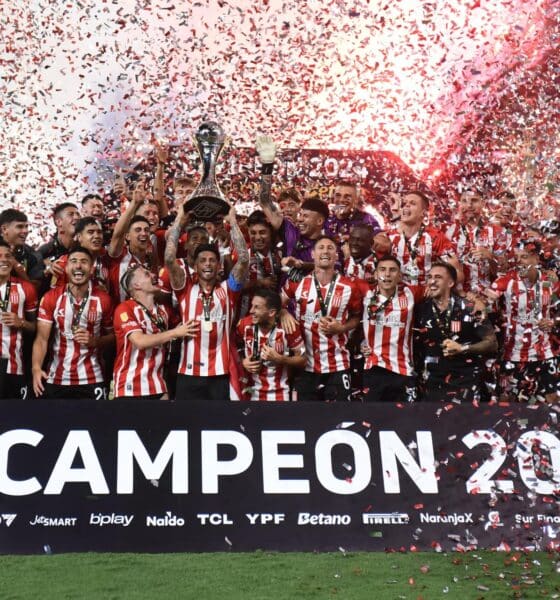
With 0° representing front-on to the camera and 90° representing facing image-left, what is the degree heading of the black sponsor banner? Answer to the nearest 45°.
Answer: approximately 0°
